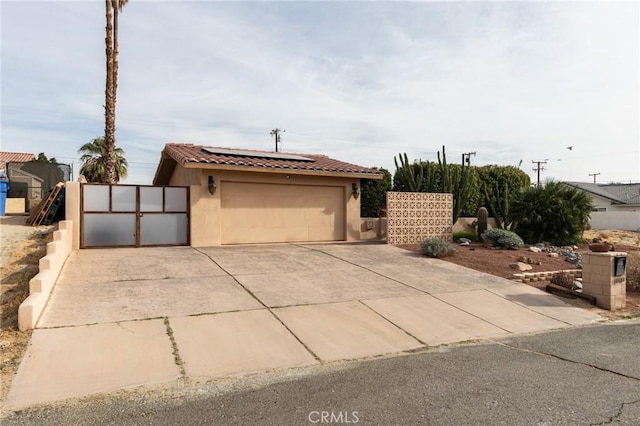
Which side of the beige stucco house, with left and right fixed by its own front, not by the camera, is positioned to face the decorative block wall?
left

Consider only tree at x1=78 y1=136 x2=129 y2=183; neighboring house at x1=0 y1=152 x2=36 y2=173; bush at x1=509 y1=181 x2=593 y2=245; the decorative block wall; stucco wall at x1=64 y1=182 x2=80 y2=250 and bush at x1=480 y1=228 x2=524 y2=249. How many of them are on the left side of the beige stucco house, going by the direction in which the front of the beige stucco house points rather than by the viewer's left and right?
3

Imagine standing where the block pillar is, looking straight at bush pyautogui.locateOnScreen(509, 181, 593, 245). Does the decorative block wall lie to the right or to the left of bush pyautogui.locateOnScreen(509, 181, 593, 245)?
left

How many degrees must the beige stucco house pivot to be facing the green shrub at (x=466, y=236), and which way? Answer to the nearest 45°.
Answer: approximately 90° to its left

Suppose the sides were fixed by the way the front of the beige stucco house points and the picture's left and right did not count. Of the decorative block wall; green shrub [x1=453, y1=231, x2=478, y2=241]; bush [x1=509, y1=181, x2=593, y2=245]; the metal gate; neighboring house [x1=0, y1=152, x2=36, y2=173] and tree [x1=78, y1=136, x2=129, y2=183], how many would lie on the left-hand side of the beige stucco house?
3

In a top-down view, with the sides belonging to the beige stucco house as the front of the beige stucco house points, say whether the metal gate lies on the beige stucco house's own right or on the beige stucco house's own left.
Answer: on the beige stucco house's own right

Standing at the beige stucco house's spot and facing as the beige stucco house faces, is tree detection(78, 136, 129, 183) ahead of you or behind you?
behind

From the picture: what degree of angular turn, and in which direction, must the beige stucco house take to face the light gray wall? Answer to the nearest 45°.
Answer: approximately 135° to its left

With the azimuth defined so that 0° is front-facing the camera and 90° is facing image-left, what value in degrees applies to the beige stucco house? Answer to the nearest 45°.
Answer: approximately 0°

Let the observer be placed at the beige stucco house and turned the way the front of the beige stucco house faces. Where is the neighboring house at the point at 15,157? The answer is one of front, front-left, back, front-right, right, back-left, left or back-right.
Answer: back-right

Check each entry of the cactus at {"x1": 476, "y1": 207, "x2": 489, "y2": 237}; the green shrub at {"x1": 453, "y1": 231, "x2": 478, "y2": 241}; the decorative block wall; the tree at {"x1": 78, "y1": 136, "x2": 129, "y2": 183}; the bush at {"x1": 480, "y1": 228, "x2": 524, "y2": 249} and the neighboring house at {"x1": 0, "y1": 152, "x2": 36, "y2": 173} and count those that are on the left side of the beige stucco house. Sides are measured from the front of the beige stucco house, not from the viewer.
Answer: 4

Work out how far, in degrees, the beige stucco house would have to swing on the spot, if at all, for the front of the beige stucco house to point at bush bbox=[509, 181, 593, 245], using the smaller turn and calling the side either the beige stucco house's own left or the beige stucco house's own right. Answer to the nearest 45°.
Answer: approximately 90° to the beige stucco house's own left

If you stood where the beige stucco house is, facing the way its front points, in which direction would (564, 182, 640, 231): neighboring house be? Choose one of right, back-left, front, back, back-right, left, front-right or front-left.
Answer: back-left

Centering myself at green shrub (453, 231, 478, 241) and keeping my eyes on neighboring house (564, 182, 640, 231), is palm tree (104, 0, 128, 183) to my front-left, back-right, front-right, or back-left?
back-left

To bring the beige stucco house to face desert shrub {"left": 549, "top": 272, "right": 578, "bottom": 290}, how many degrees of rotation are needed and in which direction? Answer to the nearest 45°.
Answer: approximately 45° to its left

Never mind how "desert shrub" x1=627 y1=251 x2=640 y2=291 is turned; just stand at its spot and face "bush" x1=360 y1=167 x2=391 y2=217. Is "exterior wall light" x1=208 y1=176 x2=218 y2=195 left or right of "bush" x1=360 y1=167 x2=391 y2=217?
left
